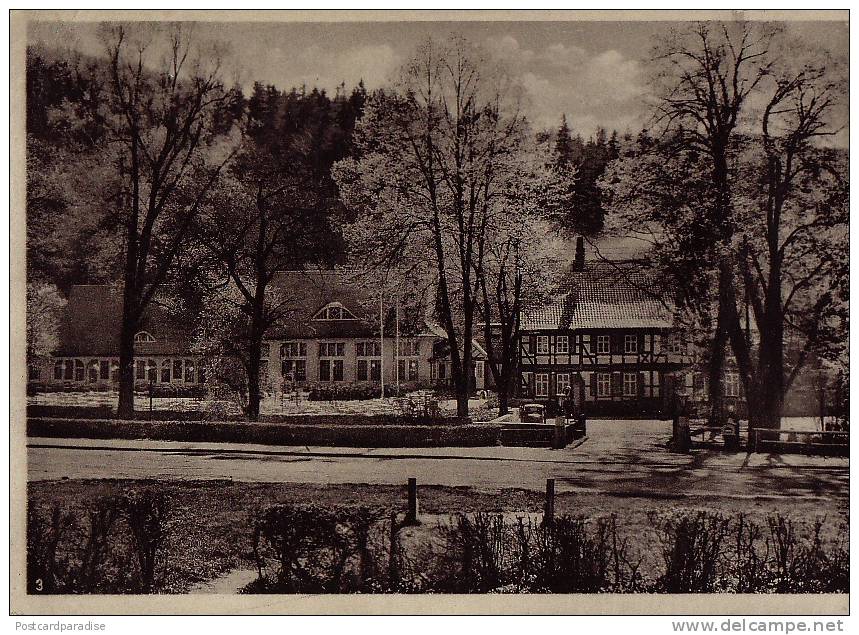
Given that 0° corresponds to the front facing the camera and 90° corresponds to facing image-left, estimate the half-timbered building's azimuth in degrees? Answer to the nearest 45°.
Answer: approximately 0°

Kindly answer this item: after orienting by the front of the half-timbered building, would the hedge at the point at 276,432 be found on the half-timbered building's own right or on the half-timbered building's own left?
on the half-timbered building's own right

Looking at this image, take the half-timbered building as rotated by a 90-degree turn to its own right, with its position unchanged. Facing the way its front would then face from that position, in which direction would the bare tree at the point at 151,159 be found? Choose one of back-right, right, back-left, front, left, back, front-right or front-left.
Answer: front

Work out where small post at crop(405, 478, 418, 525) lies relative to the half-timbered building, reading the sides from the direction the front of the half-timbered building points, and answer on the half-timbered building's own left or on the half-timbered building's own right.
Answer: on the half-timbered building's own right

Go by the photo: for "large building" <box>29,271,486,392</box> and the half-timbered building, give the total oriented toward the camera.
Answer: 2

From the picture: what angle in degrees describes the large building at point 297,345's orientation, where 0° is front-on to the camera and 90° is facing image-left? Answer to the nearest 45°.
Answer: approximately 0°

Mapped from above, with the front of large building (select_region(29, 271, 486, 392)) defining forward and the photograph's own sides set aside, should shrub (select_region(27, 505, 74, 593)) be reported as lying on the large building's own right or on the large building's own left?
on the large building's own right
